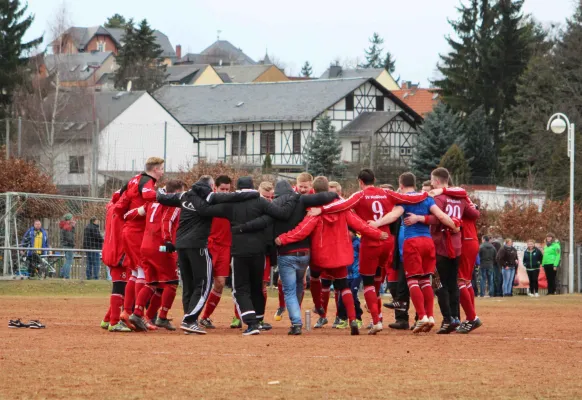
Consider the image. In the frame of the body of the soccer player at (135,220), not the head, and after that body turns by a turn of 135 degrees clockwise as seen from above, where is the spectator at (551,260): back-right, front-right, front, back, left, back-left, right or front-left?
back

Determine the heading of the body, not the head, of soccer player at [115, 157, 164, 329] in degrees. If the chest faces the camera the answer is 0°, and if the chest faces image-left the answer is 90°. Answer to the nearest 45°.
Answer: approximately 270°

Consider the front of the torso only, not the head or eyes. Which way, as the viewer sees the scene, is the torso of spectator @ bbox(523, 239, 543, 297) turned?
toward the camera

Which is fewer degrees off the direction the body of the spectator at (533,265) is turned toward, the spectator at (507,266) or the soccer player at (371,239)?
the soccer player

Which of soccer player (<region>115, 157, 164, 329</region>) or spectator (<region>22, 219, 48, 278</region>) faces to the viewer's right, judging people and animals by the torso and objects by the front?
the soccer player

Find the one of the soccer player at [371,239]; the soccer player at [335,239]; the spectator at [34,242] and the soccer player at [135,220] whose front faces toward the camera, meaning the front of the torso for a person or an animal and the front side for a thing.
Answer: the spectator

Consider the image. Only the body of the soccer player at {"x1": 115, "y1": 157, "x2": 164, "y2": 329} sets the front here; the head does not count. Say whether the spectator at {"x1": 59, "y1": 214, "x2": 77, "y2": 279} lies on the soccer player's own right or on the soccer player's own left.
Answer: on the soccer player's own left

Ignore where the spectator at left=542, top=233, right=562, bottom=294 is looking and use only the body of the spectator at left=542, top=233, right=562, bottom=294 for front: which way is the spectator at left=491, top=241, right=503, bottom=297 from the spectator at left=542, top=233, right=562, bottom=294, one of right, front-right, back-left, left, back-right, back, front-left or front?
front-right

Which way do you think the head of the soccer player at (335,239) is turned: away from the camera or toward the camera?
away from the camera

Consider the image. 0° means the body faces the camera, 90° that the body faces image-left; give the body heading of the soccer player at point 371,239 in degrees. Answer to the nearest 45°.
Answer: approximately 180°

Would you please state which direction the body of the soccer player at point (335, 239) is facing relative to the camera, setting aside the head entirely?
away from the camera

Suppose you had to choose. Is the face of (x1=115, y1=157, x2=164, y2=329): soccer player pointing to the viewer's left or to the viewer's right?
to the viewer's right

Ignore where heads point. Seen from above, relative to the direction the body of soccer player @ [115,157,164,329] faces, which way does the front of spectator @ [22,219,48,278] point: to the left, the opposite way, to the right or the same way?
to the right

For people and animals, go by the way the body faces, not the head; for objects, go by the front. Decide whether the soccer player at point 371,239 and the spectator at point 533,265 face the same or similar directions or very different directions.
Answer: very different directions

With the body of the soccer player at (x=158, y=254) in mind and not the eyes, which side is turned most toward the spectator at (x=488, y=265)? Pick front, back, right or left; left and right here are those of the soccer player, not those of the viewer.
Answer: front

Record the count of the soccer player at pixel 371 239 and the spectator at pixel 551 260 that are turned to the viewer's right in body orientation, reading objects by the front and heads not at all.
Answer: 0
